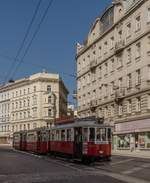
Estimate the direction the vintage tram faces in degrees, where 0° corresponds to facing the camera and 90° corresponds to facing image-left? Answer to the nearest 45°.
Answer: approximately 315°
